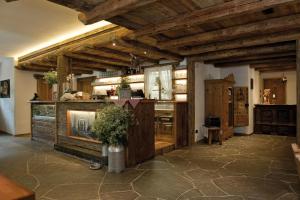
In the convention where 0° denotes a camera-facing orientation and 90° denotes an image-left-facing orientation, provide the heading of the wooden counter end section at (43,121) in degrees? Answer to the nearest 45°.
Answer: approximately 45°

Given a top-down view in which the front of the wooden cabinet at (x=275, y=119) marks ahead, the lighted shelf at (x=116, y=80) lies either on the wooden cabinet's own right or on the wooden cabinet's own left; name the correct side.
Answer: on the wooden cabinet's own right

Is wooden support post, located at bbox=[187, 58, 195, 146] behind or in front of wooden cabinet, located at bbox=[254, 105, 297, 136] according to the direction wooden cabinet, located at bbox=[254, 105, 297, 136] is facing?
in front

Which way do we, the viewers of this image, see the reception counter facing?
facing the viewer and to the left of the viewer

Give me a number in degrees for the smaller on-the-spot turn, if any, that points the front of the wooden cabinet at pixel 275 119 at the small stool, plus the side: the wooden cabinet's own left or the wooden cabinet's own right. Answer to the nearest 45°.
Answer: approximately 45° to the wooden cabinet's own right

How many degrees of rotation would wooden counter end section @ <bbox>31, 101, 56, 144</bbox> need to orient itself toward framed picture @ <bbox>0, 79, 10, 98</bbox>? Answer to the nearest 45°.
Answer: approximately 90° to its right

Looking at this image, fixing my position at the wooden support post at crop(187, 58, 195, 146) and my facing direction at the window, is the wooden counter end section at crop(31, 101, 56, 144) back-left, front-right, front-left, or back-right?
front-left

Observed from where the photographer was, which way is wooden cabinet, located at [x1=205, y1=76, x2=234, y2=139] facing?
facing the viewer and to the right of the viewer

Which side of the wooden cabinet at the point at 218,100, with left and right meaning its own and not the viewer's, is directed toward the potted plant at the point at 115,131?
right

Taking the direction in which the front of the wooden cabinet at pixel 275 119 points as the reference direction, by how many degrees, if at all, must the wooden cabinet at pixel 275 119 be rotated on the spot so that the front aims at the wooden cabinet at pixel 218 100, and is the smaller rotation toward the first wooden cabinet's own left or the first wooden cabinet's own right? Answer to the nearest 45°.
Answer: approximately 45° to the first wooden cabinet's own right

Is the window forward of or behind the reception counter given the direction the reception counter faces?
behind

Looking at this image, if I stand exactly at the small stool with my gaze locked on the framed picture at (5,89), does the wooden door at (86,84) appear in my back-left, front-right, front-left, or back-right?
front-right

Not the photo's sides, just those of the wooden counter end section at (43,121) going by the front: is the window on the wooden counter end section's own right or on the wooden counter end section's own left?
on the wooden counter end section's own left
